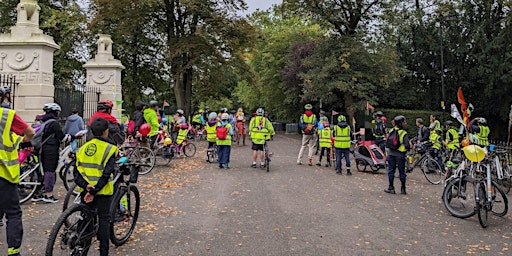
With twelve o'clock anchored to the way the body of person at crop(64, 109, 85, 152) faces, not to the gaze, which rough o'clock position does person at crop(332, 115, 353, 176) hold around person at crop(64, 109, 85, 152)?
person at crop(332, 115, 353, 176) is roughly at 3 o'clock from person at crop(64, 109, 85, 152).

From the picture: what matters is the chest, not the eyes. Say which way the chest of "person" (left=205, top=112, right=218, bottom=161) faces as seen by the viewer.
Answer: away from the camera

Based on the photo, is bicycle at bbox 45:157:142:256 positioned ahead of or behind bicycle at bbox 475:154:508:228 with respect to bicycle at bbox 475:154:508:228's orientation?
ahead

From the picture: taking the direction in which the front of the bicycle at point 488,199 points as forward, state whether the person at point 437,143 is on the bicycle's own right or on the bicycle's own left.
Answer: on the bicycle's own right

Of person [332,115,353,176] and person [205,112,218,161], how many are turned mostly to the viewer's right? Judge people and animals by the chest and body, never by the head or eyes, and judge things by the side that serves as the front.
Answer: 0

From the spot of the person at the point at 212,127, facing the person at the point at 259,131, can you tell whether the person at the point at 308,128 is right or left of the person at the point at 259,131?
left

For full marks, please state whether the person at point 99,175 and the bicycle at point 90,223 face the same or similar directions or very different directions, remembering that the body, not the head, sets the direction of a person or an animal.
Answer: same or similar directions

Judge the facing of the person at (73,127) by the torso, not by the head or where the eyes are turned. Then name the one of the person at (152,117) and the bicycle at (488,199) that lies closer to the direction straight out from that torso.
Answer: the person

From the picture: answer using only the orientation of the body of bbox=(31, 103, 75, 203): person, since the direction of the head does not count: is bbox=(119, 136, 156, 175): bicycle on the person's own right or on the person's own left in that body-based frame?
on the person's own left

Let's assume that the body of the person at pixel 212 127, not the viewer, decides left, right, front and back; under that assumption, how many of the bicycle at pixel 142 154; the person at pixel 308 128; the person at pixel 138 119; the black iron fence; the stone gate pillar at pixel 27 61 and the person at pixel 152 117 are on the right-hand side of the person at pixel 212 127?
1

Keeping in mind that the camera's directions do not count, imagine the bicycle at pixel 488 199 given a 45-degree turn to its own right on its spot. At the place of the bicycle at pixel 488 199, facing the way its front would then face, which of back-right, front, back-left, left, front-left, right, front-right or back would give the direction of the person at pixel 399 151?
front-right

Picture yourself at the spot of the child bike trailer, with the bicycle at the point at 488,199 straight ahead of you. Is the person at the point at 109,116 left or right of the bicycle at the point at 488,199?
right

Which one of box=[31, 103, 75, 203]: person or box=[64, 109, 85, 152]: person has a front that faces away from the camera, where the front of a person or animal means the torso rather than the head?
box=[64, 109, 85, 152]: person

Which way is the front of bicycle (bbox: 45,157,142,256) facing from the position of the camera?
facing away from the viewer and to the right of the viewer

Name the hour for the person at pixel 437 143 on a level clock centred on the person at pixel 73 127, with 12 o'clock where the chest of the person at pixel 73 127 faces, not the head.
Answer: the person at pixel 437 143 is roughly at 3 o'clock from the person at pixel 73 127.
